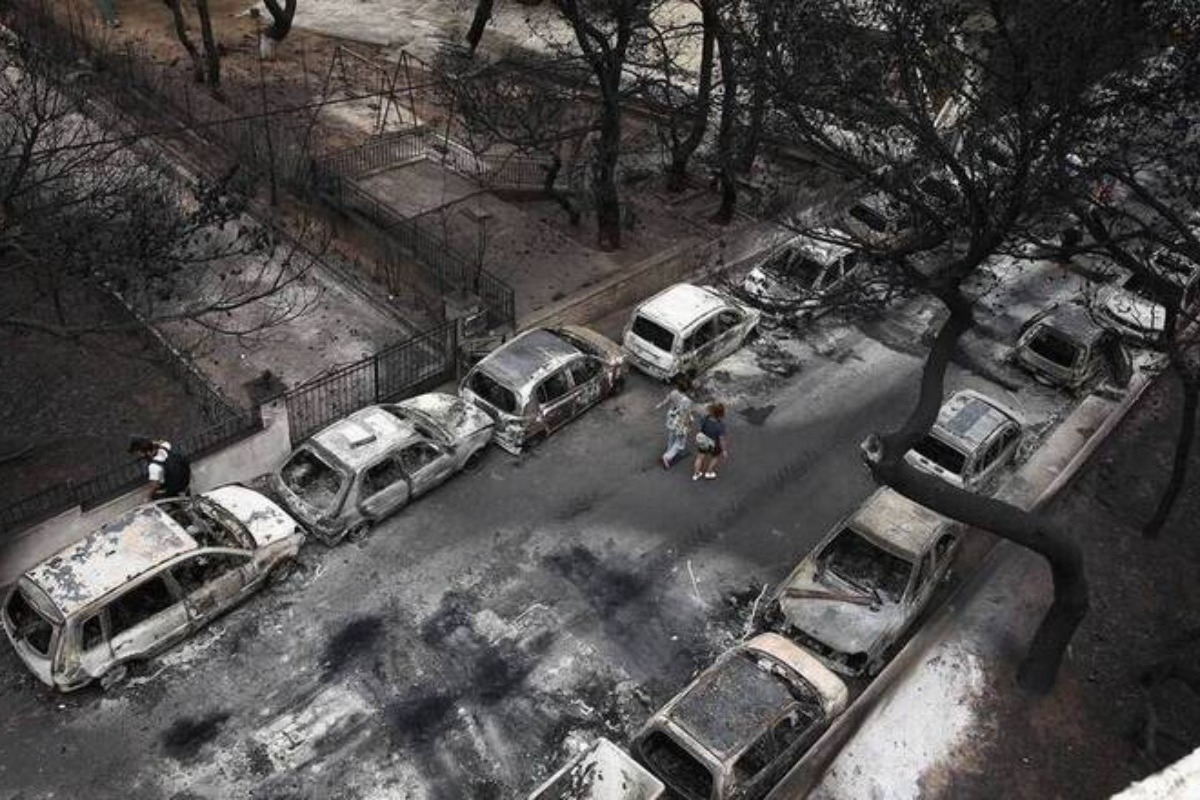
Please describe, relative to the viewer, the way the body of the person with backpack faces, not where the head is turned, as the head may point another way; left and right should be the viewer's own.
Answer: facing to the left of the viewer

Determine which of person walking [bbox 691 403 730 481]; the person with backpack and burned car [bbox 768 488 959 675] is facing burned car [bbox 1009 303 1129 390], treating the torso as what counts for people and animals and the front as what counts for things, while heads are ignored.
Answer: the person walking

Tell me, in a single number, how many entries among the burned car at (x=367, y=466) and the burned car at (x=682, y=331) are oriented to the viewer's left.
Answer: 0

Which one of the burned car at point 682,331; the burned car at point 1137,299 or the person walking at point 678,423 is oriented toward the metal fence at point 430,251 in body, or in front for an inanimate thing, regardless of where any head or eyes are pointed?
the burned car at point 1137,299

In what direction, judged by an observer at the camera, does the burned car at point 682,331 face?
facing away from the viewer and to the right of the viewer

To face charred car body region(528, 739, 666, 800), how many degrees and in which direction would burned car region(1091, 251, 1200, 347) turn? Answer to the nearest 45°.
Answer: approximately 45° to its left

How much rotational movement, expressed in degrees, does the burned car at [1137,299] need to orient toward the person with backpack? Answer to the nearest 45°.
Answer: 0° — it already faces them

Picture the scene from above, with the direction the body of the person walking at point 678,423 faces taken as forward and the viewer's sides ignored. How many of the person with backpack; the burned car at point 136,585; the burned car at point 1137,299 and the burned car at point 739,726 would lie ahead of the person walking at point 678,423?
1

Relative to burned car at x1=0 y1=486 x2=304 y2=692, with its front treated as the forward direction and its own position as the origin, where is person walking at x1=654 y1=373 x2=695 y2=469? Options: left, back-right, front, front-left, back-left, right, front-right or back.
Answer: front-right

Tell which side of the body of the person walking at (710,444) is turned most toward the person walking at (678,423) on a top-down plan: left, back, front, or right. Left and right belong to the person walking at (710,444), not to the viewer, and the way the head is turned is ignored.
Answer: left

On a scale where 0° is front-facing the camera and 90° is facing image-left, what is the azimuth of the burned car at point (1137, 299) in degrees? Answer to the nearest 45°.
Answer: approximately 45°

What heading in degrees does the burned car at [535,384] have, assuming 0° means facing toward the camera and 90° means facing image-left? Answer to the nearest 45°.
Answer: approximately 225°

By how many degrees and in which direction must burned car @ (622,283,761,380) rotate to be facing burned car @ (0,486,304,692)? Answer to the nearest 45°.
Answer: approximately 180°

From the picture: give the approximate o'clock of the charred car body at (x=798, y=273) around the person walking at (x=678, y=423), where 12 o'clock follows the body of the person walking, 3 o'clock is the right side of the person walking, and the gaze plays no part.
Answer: The charred car body is roughly at 11 o'clock from the person walking.
